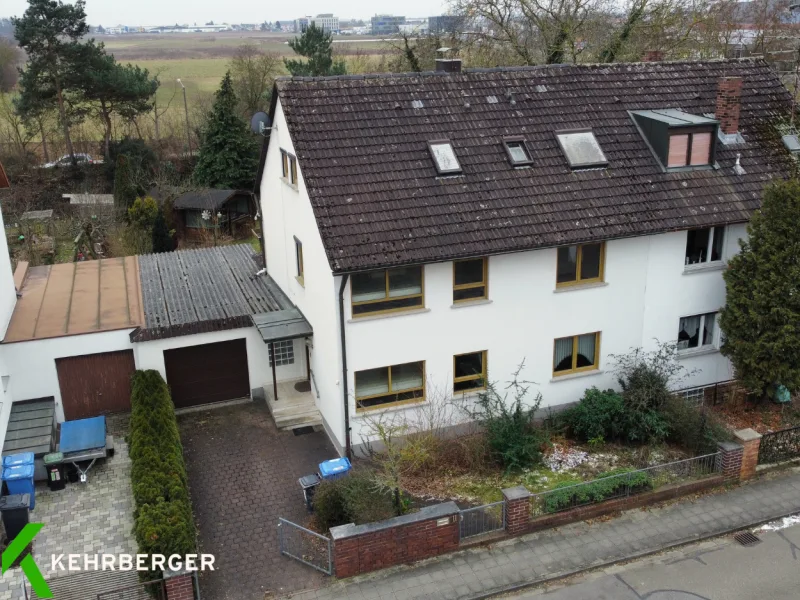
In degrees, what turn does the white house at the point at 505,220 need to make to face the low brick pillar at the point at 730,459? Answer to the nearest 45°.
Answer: approximately 45° to its left

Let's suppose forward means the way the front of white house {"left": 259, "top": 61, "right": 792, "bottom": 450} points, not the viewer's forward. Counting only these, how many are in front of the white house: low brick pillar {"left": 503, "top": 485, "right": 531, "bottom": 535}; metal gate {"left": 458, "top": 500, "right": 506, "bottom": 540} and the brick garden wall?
3

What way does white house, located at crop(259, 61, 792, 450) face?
toward the camera

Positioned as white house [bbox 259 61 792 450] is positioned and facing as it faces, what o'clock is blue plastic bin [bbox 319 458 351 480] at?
The blue plastic bin is roughly at 1 o'clock from the white house.

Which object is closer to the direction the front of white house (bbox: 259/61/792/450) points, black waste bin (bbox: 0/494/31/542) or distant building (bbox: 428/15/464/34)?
the black waste bin

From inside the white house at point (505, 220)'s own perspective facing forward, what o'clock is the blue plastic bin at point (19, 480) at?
The blue plastic bin is roughly at 2 o'clock from the white house.

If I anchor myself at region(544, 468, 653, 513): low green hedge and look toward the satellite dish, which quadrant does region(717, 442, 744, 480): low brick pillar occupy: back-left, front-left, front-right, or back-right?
back-right

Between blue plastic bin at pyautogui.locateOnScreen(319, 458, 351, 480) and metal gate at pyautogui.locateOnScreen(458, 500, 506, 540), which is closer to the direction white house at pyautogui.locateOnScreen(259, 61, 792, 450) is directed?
the metal gate

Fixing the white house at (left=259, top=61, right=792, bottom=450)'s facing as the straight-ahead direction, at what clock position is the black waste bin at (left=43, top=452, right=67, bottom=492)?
The black waste bin is roughly at 2 o'clock from the white house.

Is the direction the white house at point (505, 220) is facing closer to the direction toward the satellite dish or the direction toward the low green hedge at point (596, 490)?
the low green hedge

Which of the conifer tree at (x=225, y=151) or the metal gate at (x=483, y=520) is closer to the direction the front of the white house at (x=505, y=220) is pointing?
the metal gate

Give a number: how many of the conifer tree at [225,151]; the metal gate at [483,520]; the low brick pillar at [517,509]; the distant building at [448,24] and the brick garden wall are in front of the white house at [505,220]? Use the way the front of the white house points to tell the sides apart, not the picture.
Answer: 3

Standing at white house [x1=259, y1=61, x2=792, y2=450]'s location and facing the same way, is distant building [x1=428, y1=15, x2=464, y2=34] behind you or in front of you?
behind

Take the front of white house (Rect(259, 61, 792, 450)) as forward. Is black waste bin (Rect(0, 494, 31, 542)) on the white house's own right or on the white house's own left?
on the white house's own right

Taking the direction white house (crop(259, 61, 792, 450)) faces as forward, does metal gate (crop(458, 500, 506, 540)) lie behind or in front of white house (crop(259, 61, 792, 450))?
in front

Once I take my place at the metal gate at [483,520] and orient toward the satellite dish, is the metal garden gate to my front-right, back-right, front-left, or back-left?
front-left

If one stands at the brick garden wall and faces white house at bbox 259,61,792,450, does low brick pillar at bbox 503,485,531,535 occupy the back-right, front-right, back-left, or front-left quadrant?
front-right
